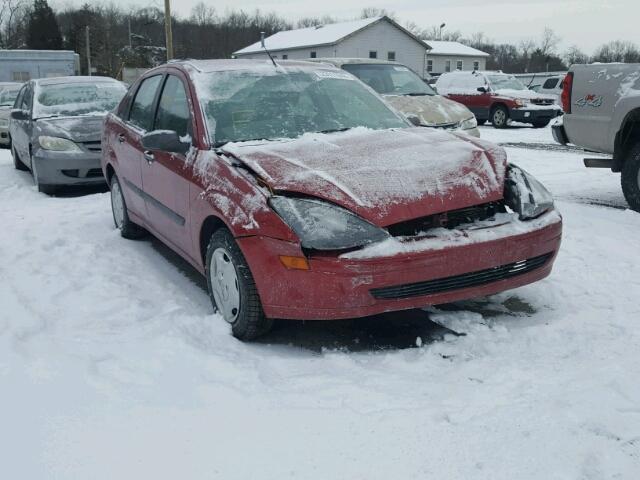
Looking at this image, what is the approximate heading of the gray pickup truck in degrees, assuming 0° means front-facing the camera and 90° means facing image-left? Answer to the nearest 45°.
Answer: approximately 270°

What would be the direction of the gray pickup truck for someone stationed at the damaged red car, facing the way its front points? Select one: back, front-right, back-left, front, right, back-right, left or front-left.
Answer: left
